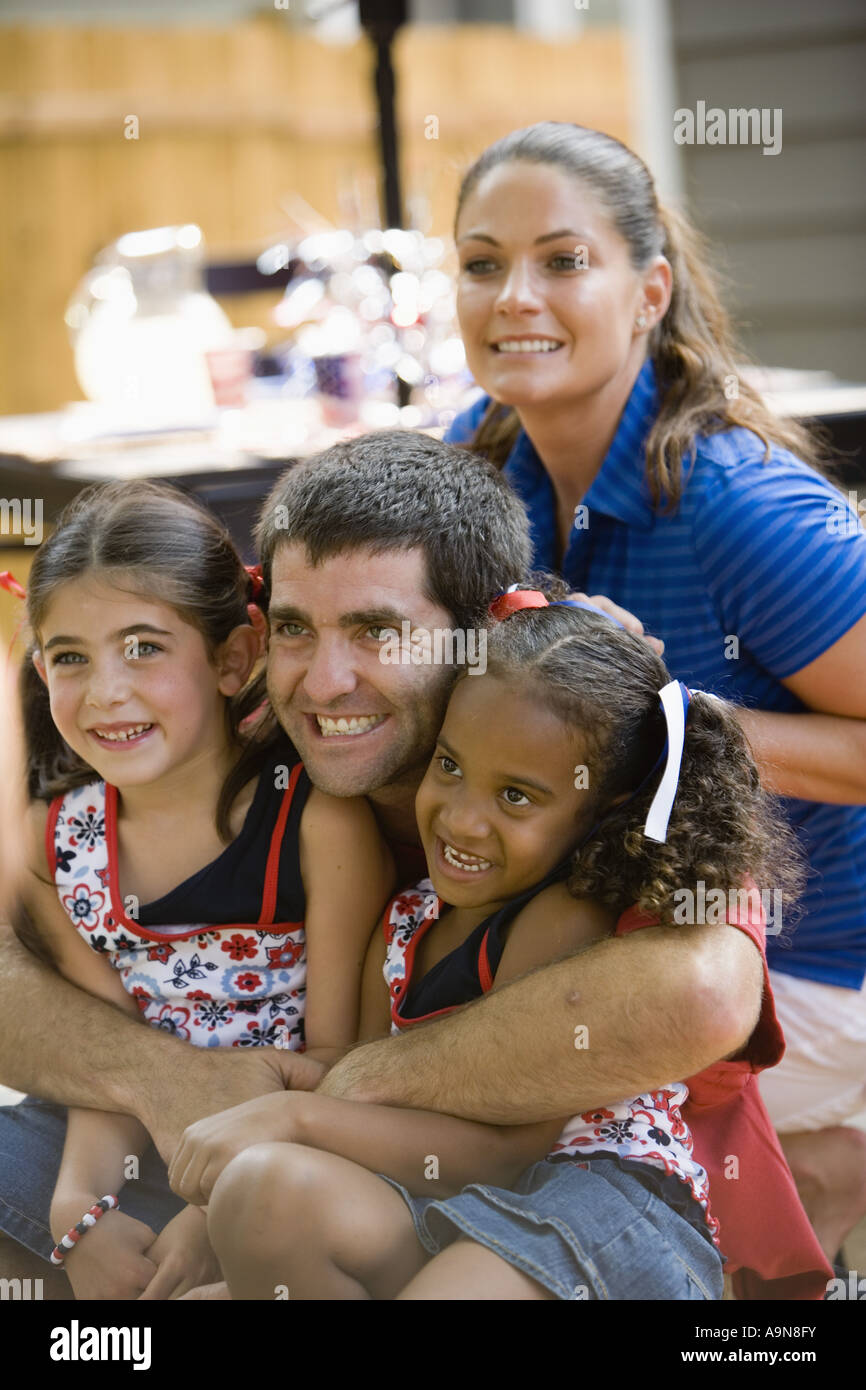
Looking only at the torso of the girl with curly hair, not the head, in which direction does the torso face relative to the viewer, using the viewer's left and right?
facing the viewer and to the left of the viewer

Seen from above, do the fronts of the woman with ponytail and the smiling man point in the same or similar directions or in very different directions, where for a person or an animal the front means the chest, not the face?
same or similar directions

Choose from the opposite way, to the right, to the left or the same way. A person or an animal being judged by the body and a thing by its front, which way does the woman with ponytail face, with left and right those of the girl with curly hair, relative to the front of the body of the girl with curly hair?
the same way

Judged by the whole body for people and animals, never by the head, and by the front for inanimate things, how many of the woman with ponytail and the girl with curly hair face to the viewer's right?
0

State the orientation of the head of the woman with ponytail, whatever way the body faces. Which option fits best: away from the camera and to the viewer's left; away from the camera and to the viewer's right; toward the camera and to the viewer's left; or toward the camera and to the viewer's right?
toward the camera and to the viewer's left

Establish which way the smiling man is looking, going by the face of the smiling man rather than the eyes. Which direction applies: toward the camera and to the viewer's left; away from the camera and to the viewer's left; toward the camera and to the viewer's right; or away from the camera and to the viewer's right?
toward the camera and to the viewer's left

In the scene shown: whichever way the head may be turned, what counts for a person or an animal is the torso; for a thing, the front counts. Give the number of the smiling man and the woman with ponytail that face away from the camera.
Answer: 0

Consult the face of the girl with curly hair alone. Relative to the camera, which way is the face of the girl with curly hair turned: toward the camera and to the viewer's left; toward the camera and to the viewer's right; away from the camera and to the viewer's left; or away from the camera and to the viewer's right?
toward the camera and to the viewer's left
